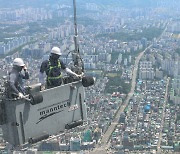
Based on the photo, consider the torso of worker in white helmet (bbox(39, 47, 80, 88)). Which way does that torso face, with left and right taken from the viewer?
facing the viewer and to the right of the viewer
